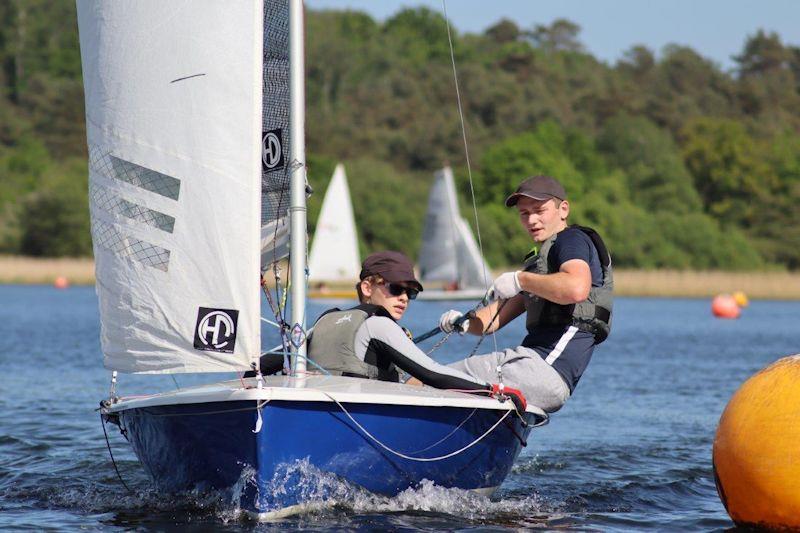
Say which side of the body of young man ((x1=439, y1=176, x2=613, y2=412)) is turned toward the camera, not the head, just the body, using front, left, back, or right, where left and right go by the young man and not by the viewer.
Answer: left

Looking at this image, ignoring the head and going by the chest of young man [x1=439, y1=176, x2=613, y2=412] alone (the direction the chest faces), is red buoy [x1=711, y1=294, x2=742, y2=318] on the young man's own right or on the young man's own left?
on the young man's own right

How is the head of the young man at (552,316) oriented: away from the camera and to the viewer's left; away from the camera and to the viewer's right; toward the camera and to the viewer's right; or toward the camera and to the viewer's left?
toward the camera and to the viewer's left

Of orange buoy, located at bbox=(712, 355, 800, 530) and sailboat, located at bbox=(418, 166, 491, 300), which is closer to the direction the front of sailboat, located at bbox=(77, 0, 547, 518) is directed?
the orange buoy

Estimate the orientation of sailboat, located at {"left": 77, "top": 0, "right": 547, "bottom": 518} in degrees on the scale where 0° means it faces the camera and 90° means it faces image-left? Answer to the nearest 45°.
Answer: approximately 0°

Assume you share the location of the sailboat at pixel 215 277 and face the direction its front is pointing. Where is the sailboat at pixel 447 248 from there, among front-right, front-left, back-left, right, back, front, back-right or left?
back

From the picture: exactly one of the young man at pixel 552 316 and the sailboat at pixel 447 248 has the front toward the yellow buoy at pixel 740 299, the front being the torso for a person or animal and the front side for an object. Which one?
the sailboat
